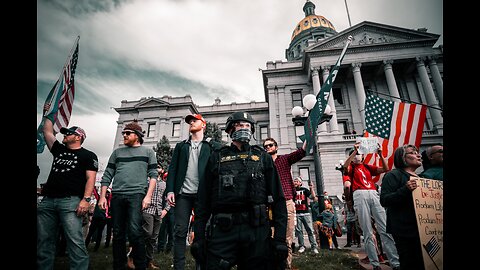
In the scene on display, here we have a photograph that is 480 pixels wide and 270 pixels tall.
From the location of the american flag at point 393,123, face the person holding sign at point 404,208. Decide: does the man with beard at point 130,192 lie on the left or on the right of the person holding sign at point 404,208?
right

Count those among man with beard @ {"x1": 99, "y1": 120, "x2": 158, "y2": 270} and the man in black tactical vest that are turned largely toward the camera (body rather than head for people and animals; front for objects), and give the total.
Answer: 2

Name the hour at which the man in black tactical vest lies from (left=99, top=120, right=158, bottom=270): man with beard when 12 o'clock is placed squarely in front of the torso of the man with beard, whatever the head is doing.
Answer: The man in black tactical vest is roughly at 11 o'clock from the man with beard.

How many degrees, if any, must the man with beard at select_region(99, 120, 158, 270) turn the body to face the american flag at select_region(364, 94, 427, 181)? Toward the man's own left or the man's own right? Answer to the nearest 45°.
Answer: approximately 90° to the man's own left

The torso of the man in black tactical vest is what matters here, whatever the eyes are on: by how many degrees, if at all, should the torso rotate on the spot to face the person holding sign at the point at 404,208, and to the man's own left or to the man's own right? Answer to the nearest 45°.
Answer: approximately 90° to the man's own left

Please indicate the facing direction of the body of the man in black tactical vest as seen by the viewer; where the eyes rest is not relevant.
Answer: toward the camera

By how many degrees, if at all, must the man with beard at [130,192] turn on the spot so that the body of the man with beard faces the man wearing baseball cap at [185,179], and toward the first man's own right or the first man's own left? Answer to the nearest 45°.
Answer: approximately 45° to the first man's own left

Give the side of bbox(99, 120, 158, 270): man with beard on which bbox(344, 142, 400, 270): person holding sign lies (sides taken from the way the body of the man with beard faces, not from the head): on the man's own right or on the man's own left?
on the man's own left
